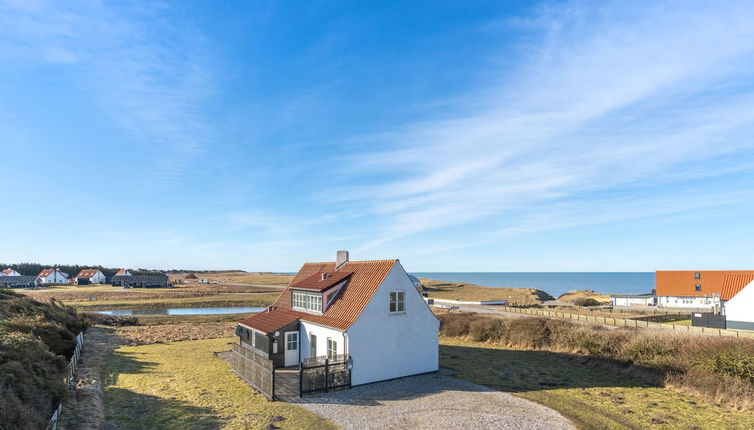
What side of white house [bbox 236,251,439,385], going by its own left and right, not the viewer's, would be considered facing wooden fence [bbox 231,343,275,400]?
front

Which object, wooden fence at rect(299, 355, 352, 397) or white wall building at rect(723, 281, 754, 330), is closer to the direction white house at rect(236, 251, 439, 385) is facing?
the wooden fence

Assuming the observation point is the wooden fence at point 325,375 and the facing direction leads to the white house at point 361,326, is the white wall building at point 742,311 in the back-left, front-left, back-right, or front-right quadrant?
front-right

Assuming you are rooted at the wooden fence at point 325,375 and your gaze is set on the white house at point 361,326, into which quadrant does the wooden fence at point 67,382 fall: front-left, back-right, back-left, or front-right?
back-left

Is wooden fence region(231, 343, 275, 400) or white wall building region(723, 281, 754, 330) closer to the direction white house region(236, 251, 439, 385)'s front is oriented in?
the wooden fence

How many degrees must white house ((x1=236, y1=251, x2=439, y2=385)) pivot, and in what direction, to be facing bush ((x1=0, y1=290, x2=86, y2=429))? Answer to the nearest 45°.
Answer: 0° — it already faces it

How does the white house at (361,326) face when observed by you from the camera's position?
facing the viewer and to the left of the viewer
